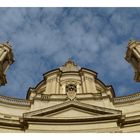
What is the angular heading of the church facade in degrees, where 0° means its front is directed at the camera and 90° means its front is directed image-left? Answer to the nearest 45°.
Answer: approximately 0°
